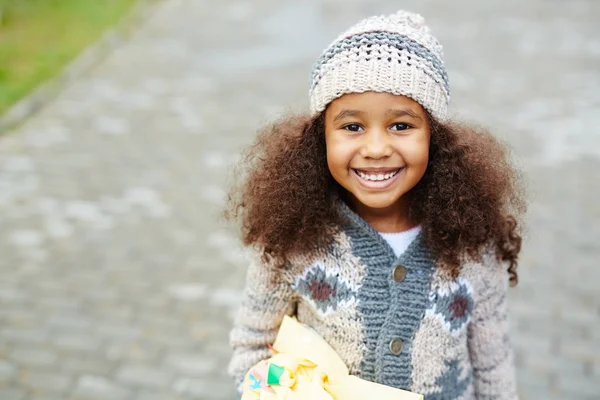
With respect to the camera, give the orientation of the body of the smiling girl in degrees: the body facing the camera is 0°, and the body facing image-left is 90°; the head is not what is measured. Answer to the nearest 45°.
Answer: approximately 0°
